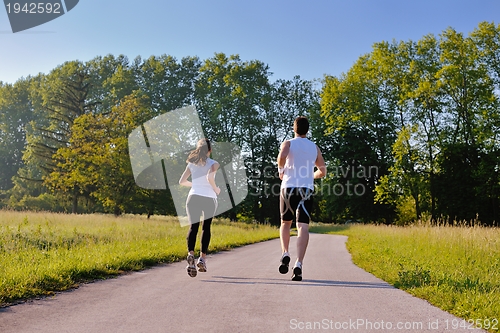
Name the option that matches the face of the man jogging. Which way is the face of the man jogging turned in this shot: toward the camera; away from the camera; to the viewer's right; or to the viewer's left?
away from the camera

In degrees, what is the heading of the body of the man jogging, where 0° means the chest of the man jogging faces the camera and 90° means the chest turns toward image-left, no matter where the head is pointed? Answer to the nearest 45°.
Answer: approximately 180°

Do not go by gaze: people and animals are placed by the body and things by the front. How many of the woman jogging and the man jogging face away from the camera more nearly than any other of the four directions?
2

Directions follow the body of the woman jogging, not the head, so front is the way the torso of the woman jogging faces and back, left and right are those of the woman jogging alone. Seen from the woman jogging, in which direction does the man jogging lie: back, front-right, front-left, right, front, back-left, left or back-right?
back-right

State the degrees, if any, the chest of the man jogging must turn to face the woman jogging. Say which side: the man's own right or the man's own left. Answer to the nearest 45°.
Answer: approximately 45° to the man's own left

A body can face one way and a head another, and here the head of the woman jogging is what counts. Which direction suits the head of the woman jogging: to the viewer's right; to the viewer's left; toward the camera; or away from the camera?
away from the camera

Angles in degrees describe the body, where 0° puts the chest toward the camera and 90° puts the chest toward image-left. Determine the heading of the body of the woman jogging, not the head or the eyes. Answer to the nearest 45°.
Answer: approximately 180°
